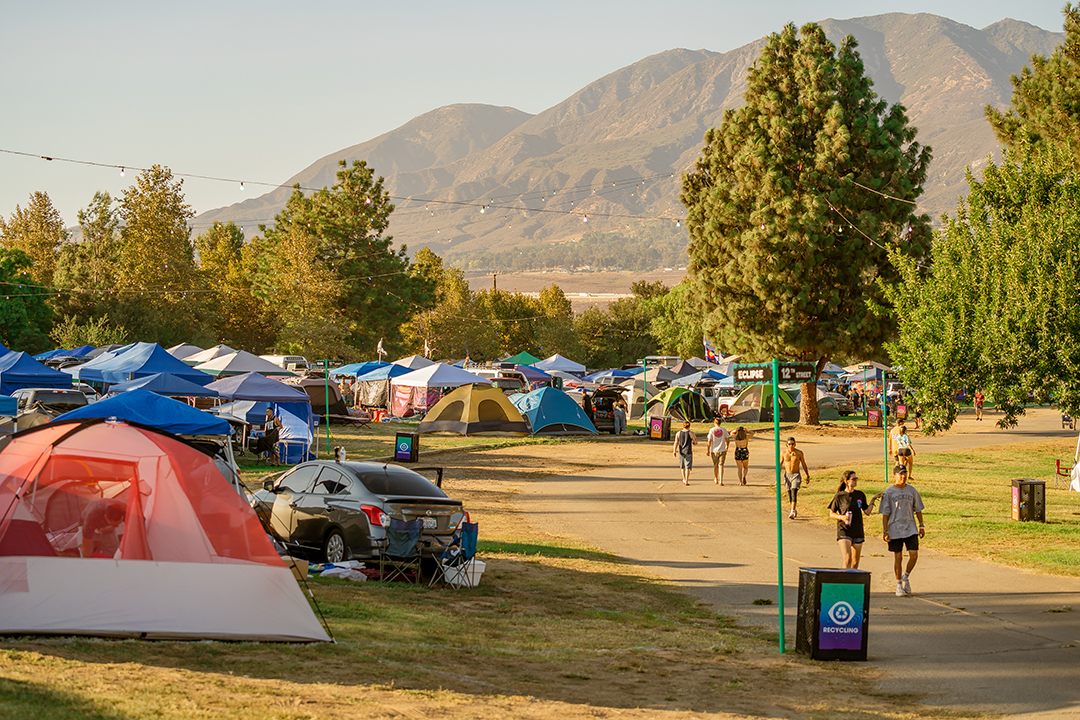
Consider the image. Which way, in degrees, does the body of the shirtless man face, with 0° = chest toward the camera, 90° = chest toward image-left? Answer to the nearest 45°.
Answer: approximately 0°

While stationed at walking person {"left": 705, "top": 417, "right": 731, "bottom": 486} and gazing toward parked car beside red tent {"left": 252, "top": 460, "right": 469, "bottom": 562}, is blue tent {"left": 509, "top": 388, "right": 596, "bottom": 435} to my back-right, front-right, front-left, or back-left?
back-right

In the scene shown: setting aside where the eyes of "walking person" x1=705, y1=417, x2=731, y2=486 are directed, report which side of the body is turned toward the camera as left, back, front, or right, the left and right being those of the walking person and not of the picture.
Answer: back

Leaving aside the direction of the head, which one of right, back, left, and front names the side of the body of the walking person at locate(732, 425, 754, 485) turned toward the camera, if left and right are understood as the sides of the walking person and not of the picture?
back

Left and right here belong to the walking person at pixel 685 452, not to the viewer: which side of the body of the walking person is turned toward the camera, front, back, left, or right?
back

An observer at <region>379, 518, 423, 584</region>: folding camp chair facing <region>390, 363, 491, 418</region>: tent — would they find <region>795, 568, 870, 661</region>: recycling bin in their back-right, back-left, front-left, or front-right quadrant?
back-right

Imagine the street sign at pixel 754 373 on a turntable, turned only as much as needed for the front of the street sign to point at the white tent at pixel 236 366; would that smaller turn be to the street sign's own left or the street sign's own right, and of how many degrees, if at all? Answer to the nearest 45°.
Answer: approximately 135° to the street sign's own right

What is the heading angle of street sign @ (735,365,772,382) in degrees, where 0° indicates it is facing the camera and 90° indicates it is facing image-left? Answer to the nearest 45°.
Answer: approximately 0°

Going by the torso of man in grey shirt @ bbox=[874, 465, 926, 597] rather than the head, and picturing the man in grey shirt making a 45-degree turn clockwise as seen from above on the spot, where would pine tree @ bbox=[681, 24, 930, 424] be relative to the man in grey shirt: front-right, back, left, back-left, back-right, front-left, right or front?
back-right

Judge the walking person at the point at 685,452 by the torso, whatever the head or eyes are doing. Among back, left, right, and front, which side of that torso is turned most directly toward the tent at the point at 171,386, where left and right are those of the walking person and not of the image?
left

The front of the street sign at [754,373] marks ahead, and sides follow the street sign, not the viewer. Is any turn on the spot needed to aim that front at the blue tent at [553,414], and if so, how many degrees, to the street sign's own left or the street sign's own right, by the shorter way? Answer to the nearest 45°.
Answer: approximately 180°
